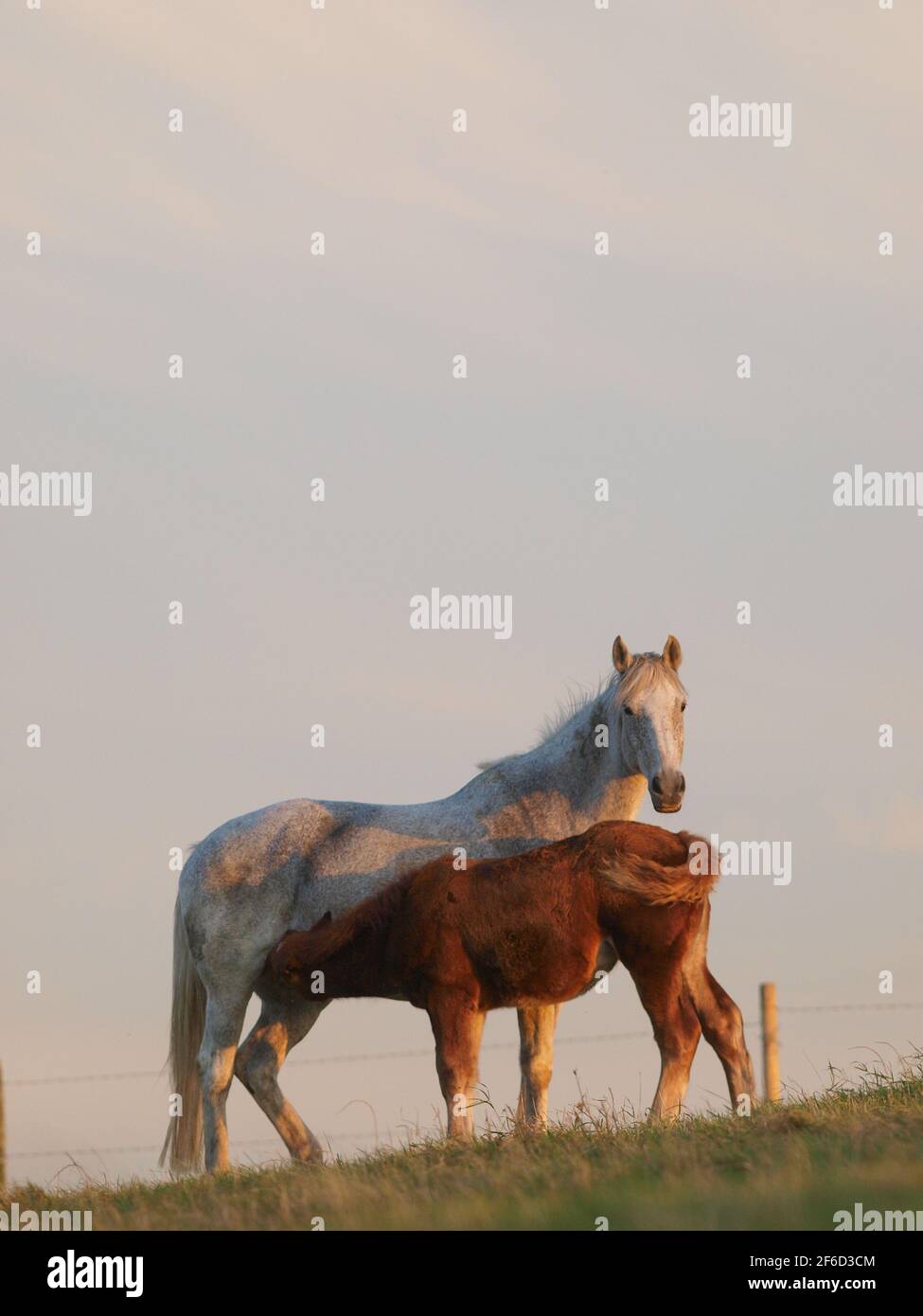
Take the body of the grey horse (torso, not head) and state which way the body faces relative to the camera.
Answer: to the viewer's right

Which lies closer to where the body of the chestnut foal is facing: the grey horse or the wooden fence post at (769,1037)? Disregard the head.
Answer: the grey horse

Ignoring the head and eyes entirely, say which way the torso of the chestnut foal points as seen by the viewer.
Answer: to the viewer's left

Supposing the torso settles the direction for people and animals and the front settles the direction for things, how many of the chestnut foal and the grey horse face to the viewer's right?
1

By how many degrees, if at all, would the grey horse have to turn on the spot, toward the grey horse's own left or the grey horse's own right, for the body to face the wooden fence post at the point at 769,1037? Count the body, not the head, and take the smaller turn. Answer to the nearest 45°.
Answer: approximately 45° to the grey horse's own left

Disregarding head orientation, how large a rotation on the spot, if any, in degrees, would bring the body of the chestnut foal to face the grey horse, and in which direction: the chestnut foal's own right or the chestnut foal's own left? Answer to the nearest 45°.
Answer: approximately 45° to the chestnut foal's own right

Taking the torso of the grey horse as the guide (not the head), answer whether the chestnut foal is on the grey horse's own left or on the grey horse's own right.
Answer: on the grey horse's own right

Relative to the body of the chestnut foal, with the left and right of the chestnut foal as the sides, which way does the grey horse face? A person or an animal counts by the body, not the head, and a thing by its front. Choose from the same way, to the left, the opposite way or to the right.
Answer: the opposite way
